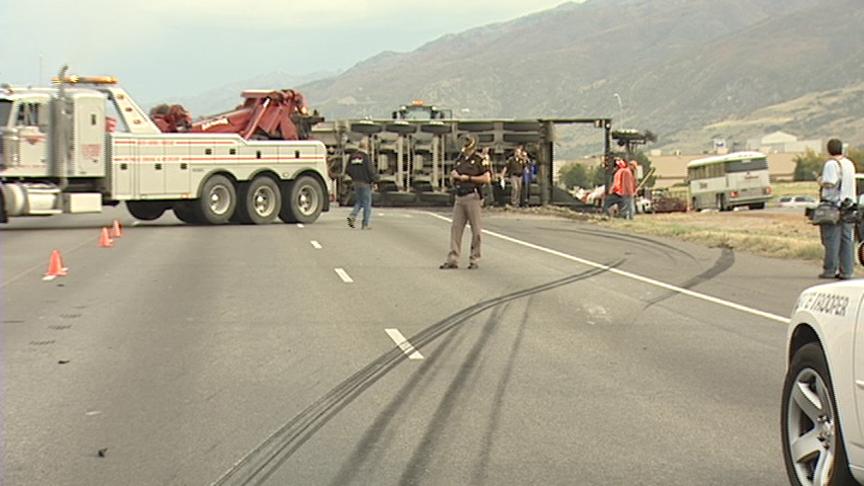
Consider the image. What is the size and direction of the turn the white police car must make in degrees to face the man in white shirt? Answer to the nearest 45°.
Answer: approximately 45° to its right

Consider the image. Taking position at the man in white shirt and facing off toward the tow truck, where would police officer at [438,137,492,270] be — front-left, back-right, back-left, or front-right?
front-left

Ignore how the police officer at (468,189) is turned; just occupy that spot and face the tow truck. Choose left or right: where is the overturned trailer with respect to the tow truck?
right

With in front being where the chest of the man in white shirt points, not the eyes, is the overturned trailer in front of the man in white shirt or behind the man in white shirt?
in front

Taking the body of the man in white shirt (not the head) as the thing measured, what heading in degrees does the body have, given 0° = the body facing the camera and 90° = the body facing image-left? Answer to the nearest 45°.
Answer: approximately 135°

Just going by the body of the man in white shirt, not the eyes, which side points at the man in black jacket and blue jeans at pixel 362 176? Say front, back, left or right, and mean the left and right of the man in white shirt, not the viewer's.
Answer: front

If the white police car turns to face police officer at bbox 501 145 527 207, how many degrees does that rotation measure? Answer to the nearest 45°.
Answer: approximately 45° to its right

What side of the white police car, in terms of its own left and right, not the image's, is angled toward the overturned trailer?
front

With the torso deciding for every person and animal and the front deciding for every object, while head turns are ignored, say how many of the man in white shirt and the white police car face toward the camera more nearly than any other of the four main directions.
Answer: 0

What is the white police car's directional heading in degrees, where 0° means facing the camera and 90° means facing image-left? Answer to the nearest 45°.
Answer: approximately 135°

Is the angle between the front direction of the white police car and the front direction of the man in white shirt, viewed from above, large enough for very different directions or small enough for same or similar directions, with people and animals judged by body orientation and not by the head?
same or similar directions
